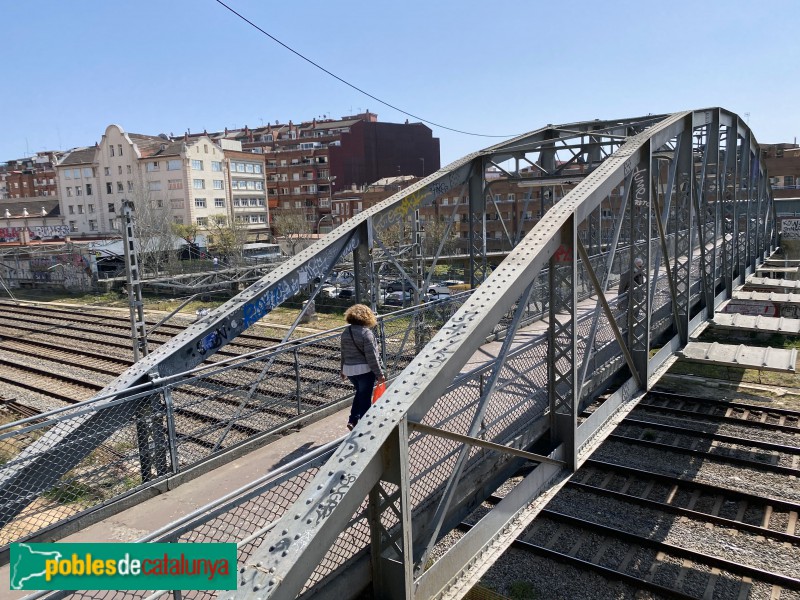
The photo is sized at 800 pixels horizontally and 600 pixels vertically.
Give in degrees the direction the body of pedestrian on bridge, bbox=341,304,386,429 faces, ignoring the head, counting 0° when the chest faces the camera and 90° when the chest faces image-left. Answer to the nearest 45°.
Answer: approximately 225°

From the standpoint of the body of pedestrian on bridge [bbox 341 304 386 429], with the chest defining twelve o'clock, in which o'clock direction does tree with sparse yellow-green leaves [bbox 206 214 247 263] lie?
The tree with sparse yellow-green leaves is roughly at 10 o'clock from the pedestrian on bridge.

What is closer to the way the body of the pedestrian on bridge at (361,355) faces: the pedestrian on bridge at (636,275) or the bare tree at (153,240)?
the pedestrian on bridge

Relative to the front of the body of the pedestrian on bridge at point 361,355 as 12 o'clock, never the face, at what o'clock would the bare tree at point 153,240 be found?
The bare tree is roughly at 10 o'clock from the pedestrian on bridge.

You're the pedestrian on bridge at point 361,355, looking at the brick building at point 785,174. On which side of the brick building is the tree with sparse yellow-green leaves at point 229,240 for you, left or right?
left

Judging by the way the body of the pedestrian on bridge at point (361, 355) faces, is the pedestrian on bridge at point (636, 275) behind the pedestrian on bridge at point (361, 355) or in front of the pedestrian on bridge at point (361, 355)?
in front

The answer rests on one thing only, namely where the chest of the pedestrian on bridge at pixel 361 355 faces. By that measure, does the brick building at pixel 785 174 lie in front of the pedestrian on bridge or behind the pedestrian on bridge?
in front

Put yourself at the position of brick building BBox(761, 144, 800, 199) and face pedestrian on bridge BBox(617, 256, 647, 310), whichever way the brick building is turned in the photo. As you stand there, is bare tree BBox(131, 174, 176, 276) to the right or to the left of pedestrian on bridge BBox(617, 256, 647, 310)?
right
